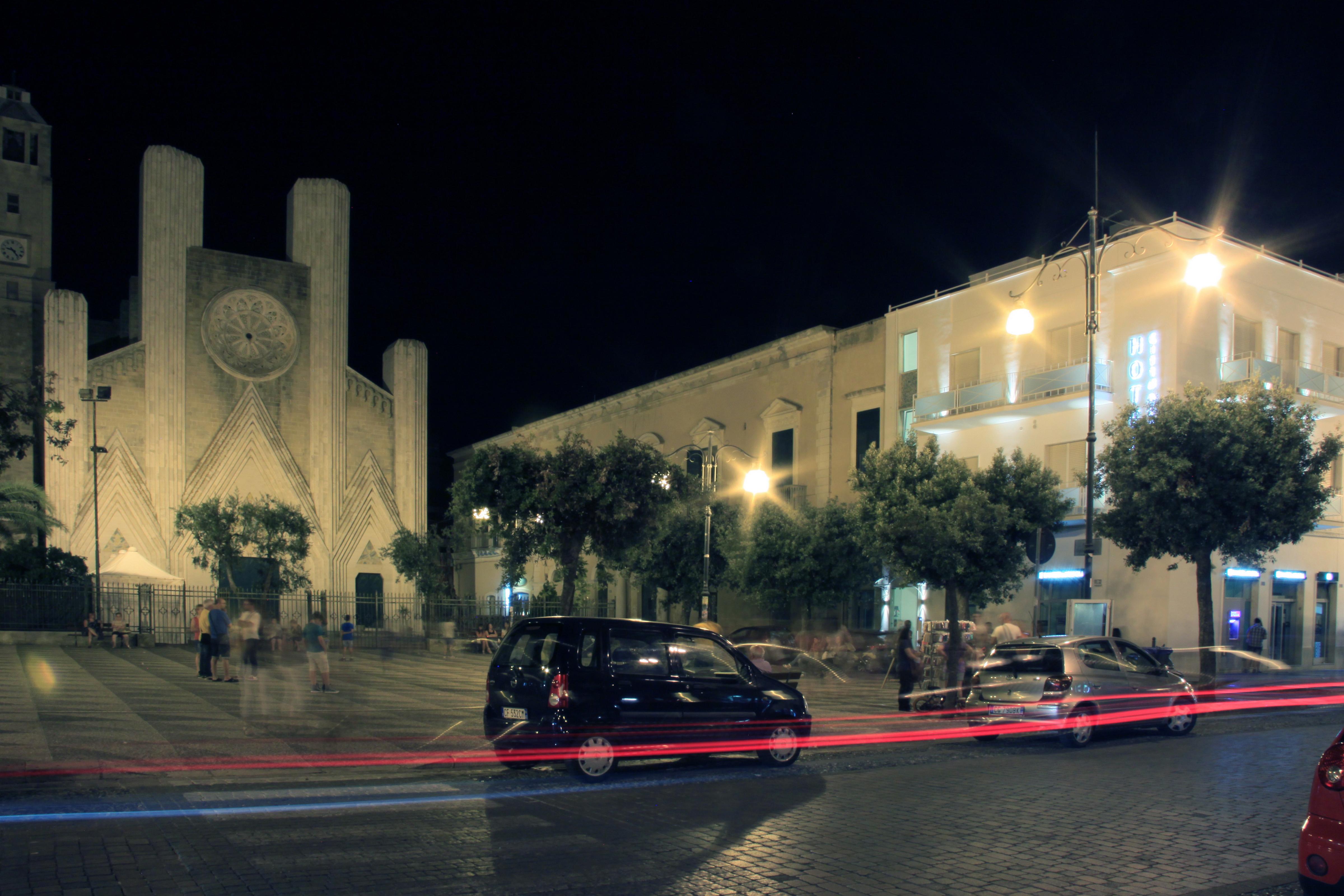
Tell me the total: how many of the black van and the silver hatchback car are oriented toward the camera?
0

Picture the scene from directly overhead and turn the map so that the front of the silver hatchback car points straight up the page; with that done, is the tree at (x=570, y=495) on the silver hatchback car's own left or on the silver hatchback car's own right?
on the silver hatchback car's own left

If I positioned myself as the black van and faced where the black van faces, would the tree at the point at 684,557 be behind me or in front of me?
in front

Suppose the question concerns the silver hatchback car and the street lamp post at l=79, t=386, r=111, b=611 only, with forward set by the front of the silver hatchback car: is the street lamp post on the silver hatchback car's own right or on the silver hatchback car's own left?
on the silver hatchback car's own left

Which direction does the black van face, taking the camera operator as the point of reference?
facing away from the viewer and to the right of the viewer

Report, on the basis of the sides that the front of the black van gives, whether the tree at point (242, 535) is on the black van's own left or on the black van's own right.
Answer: on the black van's own left

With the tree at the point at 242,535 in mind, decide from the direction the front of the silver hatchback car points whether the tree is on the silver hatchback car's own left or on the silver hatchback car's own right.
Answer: on the silver hatchback car's own left

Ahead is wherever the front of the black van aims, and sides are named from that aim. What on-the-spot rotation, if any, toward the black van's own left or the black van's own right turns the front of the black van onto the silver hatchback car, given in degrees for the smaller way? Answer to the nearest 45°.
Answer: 0° — it already faces it

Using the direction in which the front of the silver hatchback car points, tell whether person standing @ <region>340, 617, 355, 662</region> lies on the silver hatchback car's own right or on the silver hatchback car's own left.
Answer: on the silver hatchback car's own left

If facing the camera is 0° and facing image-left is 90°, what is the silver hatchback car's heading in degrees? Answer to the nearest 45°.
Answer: approximately 225°
